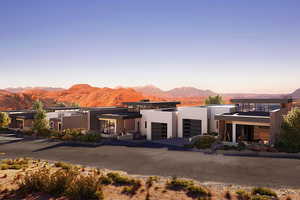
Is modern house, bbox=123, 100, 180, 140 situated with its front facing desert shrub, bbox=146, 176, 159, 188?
yes

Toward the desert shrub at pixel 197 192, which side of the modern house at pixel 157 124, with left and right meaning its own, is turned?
front

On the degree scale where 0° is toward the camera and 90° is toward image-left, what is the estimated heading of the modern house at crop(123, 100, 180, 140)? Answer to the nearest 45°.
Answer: approximately 0°

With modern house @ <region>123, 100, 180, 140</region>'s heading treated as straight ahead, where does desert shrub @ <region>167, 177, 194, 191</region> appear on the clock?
The desert shrub is roughly at 12 o'clock from the modern house.

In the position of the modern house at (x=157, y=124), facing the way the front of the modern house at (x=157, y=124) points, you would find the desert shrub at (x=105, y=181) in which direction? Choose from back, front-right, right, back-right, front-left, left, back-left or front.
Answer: front

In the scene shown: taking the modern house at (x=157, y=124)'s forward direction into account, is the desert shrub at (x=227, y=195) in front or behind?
in front

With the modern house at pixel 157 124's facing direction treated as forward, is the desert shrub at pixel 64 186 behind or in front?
in front

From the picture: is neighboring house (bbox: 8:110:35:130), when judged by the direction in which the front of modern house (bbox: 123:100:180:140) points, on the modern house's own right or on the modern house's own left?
on the modern house's own right

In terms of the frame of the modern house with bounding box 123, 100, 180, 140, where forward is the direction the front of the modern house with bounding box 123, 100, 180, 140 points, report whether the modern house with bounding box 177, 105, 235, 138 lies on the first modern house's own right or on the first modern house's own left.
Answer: on the first modern house's own left

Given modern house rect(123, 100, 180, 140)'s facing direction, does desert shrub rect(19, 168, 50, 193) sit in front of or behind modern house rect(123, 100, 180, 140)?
in front

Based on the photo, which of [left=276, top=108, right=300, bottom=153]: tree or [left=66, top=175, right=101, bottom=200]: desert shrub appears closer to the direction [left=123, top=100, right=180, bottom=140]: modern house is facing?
the desert shrub

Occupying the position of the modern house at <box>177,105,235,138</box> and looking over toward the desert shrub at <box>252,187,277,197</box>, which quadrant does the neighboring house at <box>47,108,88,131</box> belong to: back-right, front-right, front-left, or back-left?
back-right

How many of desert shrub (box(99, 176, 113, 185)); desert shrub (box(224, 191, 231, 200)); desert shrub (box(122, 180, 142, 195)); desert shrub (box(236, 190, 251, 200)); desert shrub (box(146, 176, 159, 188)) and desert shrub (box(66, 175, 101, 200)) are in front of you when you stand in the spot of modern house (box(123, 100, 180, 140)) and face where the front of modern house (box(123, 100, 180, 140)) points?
6

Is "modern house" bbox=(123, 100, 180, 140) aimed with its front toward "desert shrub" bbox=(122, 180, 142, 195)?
yes

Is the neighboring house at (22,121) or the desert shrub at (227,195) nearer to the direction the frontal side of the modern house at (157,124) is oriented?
the desert shrub
